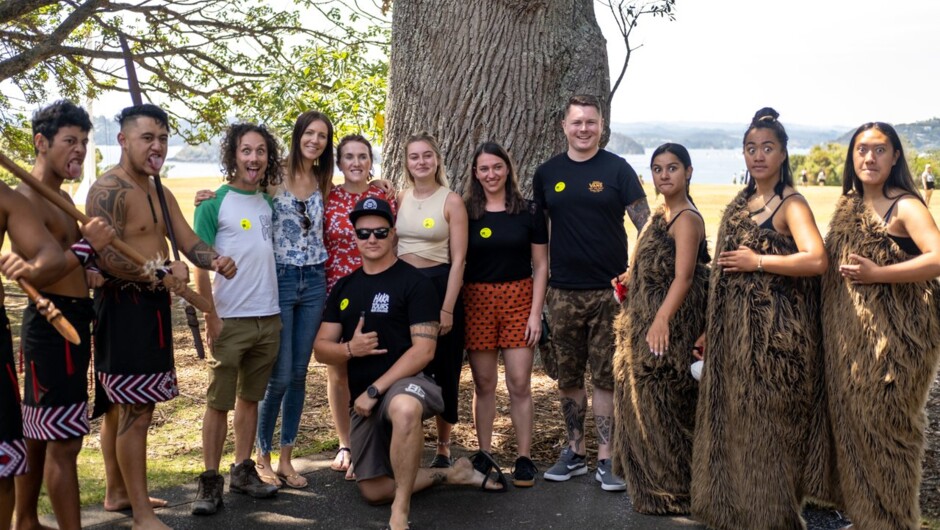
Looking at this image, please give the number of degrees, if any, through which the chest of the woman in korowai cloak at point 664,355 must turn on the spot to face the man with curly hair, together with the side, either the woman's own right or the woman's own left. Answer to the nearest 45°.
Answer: approximately 45° to the woman's own right

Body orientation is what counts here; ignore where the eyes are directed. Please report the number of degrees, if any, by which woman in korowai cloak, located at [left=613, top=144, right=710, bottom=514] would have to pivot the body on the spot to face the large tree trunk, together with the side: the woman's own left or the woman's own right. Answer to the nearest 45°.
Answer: approximately 90° to the woman's own right

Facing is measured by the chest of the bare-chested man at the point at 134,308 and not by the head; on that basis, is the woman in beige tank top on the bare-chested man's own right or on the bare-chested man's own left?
on the bare-chested man's own left

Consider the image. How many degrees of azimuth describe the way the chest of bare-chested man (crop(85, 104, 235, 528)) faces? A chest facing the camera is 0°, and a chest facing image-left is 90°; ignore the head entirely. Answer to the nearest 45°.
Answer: approximately 315°

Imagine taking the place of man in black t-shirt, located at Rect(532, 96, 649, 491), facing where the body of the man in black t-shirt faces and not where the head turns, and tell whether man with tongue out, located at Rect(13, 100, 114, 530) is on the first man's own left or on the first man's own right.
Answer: on the first man's own right
